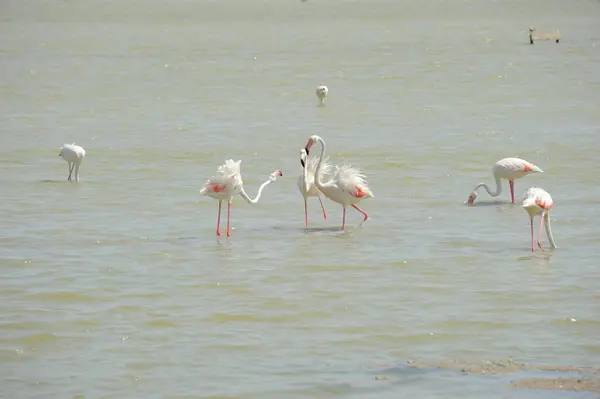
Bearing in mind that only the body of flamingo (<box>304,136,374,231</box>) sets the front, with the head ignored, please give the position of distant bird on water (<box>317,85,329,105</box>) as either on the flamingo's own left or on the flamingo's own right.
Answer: on the flamingo's own right

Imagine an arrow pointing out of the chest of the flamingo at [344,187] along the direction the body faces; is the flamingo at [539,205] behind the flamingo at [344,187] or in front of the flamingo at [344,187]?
behind

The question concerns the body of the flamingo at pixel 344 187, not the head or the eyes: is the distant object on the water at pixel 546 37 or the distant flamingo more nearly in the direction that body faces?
the distant flamingo

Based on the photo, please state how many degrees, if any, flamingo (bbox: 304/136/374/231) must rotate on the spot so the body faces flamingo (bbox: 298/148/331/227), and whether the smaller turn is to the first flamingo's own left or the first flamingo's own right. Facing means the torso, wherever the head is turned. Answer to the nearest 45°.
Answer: approximately 45° to the first flamingo's own right

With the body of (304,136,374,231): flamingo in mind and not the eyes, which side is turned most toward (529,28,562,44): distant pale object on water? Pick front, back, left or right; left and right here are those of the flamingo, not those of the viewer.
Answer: right

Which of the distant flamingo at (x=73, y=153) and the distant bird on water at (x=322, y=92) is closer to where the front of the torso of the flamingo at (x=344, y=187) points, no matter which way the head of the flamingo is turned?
the distant flamingo

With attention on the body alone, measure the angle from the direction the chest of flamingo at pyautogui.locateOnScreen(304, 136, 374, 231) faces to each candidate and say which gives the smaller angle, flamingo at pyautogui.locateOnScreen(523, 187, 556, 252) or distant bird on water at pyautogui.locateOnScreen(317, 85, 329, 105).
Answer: the distant bird on water

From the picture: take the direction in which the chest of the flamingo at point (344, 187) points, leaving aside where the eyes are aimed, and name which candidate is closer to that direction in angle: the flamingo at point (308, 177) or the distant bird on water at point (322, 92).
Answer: the flamingo

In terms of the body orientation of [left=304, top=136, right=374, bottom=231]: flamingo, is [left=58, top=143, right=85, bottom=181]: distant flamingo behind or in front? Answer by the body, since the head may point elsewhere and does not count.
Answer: in front

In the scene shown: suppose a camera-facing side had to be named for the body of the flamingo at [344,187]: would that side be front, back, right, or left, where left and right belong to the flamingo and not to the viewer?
left
